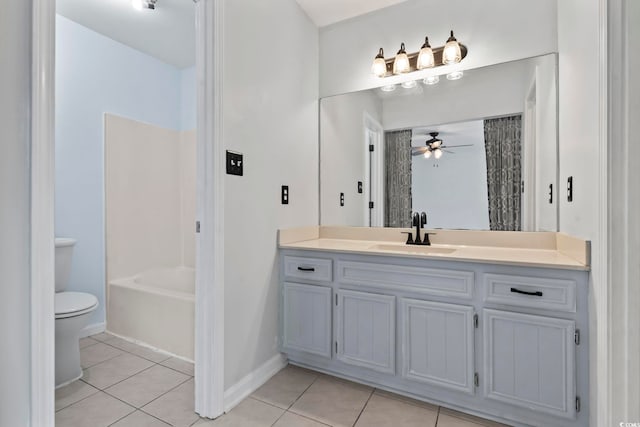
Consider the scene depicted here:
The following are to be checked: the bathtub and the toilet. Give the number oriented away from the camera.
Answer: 0

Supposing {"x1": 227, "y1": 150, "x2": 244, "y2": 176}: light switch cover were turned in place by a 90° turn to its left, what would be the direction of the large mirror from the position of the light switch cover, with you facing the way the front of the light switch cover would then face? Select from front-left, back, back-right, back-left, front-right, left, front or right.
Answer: front-right

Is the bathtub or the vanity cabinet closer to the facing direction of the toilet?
the vanity cabinet

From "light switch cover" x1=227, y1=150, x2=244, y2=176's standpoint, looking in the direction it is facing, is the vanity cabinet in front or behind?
in front

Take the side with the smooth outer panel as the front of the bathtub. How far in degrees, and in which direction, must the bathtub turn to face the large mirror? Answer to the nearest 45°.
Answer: approximately 90° to its left

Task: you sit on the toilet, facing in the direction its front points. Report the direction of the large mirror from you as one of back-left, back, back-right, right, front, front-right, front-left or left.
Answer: front

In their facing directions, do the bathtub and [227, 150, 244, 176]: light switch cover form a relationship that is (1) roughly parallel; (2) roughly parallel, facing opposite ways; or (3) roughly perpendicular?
roughly perpendicular

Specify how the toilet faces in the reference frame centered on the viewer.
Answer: facing the viewer and to the right of the viewer

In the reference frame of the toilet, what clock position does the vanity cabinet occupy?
The vanity cabinet is roughly at 12 o'clock from the toilet.

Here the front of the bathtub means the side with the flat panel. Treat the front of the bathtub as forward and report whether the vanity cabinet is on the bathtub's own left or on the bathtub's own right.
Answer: on the bathtub's own left

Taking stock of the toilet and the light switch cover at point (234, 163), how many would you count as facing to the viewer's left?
0

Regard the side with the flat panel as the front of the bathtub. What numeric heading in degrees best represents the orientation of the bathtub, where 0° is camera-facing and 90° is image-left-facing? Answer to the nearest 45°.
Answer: approximately 45°
